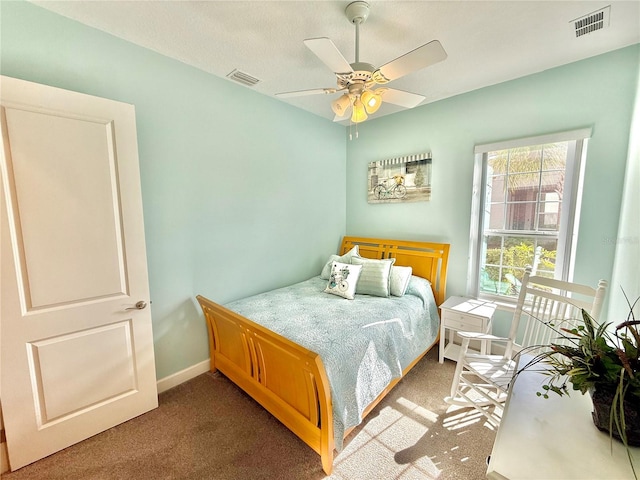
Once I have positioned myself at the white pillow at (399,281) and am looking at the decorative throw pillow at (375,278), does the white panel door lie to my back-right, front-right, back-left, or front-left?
front-left

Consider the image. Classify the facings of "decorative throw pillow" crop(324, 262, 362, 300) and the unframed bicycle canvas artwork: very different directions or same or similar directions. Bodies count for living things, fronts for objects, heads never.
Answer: same or similar directions

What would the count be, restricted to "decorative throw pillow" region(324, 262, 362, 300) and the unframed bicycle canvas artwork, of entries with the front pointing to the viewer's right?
0

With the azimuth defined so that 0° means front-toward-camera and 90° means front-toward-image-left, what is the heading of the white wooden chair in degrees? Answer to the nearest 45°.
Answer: approximately 45°

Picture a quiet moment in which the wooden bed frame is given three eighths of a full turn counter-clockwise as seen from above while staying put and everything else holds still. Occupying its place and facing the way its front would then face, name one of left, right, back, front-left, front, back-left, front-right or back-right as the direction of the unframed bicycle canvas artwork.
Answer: front-left

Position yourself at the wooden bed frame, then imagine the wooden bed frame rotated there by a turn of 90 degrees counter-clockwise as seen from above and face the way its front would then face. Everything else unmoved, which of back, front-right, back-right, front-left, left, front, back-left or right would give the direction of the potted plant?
front

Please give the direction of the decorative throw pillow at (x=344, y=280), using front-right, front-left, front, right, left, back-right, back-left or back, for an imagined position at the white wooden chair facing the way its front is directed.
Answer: front-right

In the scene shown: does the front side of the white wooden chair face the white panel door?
yes

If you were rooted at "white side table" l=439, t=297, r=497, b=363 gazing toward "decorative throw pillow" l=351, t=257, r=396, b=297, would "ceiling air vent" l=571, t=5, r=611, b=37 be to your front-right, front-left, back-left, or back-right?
back-left

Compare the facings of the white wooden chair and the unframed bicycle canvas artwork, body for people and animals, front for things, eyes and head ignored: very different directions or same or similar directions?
same or similar directions

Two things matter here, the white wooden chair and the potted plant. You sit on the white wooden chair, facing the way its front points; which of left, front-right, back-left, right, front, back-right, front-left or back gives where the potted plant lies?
front-left

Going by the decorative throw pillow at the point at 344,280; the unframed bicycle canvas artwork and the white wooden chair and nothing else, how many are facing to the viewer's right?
0

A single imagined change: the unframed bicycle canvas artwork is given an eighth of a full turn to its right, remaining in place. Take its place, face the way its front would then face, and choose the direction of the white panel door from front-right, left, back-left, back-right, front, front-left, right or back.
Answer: front-left

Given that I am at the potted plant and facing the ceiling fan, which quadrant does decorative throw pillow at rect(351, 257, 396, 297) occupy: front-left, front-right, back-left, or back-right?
front-right

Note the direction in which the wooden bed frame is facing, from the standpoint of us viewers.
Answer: facing the viewer and to the left of the viewer
